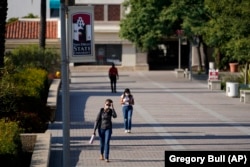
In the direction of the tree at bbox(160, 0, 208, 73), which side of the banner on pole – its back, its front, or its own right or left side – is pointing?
back

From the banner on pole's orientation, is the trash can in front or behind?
behind

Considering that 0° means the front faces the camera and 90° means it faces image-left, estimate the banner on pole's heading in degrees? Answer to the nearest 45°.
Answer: approximately 0°

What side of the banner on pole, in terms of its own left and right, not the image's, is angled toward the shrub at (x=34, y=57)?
back
